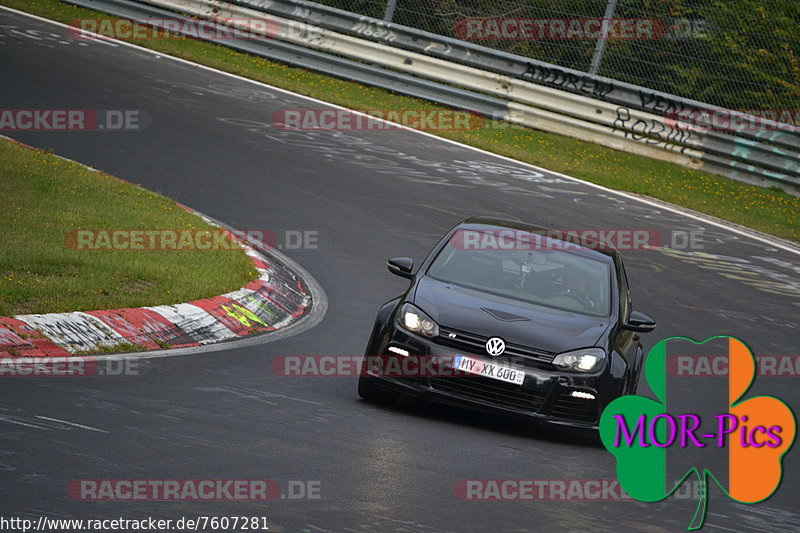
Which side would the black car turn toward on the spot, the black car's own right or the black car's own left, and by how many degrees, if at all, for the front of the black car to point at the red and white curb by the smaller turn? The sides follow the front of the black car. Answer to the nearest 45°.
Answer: approximately 90° to the black car's own right

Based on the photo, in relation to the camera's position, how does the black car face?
facing the viewer

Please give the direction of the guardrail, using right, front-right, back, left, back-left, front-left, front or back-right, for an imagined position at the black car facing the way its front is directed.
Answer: back
